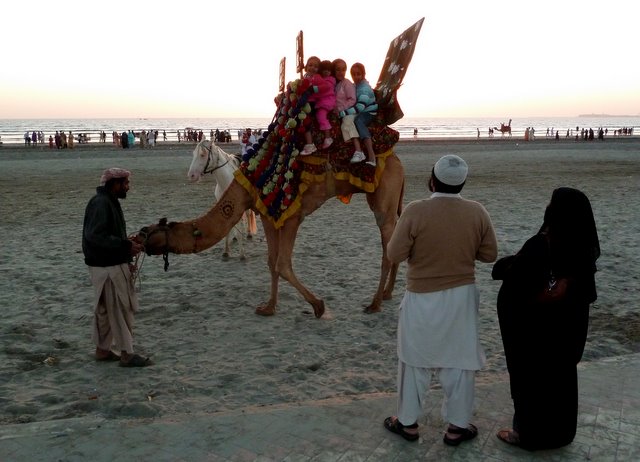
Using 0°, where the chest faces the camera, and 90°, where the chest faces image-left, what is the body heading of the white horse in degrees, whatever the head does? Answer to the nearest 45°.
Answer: approximately 45°

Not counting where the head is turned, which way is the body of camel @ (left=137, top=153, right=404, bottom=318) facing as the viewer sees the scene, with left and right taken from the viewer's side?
facing to the left of the viewer

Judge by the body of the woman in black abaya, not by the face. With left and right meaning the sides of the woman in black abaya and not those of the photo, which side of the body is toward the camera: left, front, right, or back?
left

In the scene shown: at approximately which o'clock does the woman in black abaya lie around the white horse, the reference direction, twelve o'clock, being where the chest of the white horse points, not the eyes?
The woman in black abaya is roughly at 10 o'clock from the white horse.

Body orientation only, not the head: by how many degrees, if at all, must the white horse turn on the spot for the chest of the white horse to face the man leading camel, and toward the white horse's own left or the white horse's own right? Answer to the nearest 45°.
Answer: approximately 45° to the white horse's own left

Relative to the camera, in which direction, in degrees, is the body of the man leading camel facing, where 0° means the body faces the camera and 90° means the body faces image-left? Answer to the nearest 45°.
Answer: approximately 270°

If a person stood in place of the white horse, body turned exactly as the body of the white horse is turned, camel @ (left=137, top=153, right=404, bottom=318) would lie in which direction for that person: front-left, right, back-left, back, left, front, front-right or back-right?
front-left
